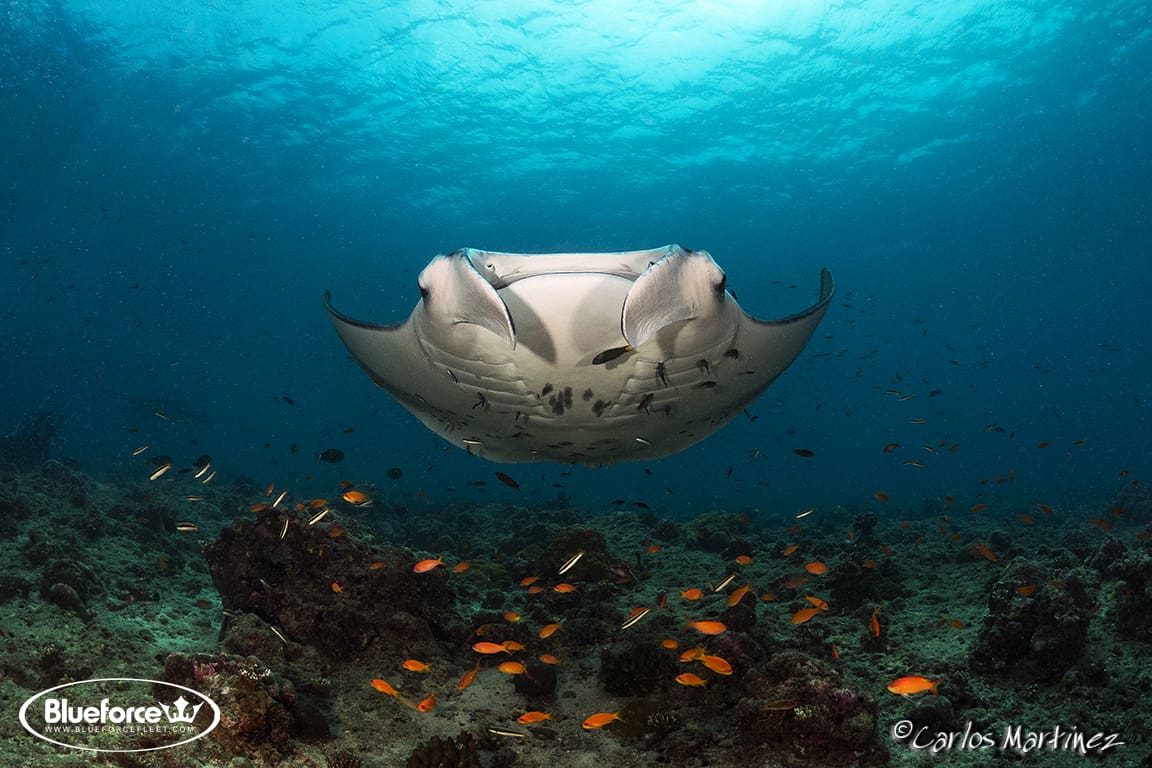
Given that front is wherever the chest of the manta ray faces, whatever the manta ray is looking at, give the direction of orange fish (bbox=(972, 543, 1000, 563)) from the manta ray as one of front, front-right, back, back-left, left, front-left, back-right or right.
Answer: back-left

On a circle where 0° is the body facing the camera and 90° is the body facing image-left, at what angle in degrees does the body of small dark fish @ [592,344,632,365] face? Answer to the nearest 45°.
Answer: approximately 90°

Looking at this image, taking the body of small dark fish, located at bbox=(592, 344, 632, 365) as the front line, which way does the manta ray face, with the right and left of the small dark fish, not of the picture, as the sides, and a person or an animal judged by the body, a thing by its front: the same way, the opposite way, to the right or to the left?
to the left

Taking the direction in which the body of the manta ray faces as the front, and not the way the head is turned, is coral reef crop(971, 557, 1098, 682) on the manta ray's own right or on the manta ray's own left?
on the manta ray's own left

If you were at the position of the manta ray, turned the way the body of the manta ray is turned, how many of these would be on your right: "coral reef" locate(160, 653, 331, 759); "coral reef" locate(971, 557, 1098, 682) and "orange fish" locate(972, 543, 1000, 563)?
1

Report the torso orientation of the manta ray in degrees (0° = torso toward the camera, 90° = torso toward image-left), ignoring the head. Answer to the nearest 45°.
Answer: approximately 0°

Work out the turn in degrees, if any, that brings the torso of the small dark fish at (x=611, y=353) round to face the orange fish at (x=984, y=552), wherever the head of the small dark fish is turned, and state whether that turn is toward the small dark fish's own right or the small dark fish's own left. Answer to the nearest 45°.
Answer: approximately 135° to the small dark fish's own right
